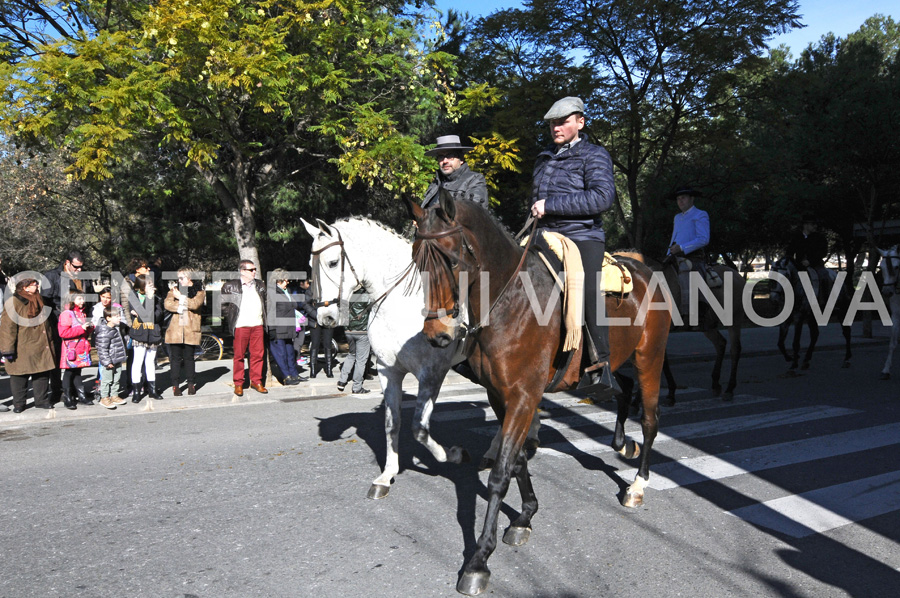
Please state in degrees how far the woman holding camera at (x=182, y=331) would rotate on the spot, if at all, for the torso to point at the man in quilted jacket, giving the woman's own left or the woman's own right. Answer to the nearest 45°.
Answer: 0° — they already face them

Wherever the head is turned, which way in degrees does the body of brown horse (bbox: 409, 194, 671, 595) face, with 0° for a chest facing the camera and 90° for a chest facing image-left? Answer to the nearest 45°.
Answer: approximately 45°

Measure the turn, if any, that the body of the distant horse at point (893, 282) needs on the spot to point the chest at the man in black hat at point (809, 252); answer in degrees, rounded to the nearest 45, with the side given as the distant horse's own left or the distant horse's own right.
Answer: approximately 45° to the distant horse's own right

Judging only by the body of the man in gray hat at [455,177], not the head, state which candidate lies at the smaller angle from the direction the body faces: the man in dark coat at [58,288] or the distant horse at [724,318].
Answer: the man in dark coat

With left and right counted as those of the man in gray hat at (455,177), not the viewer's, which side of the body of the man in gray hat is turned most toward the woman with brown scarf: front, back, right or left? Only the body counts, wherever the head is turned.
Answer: right

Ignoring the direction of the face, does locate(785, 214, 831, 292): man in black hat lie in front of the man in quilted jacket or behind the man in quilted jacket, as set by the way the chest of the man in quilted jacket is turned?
behind

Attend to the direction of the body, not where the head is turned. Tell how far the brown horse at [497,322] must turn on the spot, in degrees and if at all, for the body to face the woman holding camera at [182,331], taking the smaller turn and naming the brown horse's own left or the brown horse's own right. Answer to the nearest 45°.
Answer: approximately 90° to the brown horse's own right

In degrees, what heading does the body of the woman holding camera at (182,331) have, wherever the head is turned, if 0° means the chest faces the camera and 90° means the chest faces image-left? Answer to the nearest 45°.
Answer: approximately 0°

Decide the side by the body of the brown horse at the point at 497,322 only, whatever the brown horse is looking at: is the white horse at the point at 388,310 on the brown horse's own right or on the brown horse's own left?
on the brown horse's own right

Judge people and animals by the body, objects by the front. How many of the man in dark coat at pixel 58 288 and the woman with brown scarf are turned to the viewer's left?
0

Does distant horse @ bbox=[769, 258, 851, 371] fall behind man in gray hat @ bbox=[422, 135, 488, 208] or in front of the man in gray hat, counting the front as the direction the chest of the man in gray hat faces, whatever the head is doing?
behind

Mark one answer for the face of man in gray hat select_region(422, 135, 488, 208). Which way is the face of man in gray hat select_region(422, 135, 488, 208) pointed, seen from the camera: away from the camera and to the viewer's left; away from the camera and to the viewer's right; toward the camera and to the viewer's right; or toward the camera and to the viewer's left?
toward the camera and to the viewer's left
